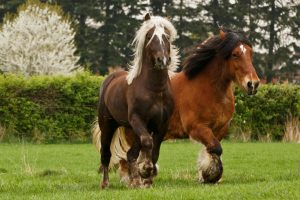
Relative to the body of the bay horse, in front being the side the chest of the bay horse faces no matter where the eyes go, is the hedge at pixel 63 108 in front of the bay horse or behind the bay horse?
behind

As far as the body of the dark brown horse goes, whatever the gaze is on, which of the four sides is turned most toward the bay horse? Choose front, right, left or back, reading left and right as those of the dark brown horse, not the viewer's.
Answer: left

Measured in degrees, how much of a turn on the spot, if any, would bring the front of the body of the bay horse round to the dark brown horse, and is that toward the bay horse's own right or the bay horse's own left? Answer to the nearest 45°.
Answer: approximately 90° to the bay horse's own right

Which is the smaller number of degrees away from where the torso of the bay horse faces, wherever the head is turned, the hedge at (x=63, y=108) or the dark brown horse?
the dark brown horse

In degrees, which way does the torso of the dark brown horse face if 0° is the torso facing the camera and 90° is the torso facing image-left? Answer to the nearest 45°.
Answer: approximately 315°

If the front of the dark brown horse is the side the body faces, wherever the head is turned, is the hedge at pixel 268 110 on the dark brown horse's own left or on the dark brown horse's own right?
on the dark brown horse's own left

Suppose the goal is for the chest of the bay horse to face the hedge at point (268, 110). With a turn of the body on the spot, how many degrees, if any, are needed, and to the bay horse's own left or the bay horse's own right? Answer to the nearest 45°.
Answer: approximately 135° to the bay horse's own left

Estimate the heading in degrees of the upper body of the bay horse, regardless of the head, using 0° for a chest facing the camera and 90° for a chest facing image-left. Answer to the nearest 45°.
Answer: approximately 315°

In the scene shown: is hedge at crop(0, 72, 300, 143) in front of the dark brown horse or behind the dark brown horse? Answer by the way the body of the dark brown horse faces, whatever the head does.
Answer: behind
